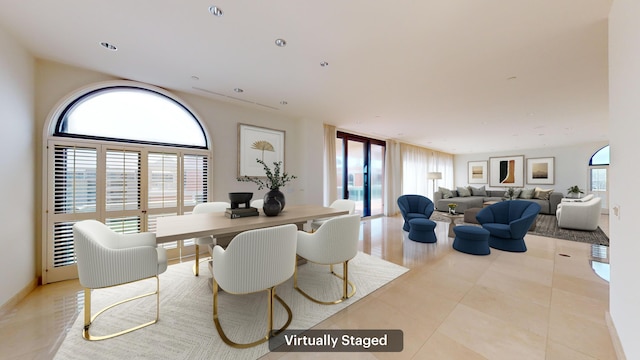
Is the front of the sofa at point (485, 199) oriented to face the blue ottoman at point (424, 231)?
yes

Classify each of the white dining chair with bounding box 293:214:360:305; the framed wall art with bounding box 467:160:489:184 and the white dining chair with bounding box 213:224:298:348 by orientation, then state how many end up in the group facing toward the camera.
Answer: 1

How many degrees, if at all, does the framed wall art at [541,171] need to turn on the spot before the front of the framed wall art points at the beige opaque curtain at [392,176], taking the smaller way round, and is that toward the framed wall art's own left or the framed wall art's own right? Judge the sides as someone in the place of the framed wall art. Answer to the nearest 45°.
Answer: approximately 45° to the framed wall art's own right

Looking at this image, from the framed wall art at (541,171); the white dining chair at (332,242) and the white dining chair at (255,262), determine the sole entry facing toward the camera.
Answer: the framed wall art

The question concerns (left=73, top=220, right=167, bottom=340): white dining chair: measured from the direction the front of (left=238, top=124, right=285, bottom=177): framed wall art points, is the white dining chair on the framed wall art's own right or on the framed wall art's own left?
on the framed wall art's own right

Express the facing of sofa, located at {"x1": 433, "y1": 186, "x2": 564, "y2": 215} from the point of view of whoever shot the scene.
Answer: facing the viewer

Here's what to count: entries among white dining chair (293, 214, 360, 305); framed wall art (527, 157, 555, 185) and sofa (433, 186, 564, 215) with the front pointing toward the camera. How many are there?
2

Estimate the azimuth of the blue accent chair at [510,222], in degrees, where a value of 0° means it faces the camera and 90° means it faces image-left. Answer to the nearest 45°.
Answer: approximately 45°

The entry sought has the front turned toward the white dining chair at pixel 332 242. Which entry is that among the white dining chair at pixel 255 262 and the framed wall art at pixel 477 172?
the framed wall art

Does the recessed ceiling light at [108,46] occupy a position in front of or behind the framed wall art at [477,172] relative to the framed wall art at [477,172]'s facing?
in front

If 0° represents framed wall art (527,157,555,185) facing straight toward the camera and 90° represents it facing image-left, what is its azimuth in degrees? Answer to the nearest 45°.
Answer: approximately 0°

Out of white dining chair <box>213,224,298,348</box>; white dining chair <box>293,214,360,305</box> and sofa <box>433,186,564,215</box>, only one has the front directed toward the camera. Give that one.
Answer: the sofa

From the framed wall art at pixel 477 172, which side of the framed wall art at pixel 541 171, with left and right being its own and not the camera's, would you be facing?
right

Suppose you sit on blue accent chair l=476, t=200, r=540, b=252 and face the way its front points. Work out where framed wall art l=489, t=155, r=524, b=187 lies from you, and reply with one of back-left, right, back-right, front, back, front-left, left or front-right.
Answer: back-right

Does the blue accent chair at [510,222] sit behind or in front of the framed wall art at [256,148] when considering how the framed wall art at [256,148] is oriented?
in front

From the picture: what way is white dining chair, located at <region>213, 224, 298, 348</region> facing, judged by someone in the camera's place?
facing away from the viewer and to the left of the viewer
